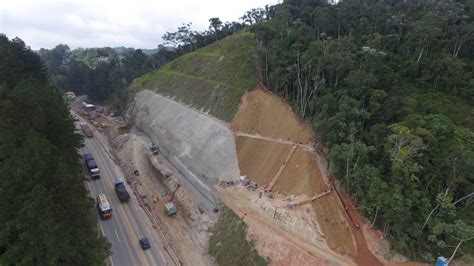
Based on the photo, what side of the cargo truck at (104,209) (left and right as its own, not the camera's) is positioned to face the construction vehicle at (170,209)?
left

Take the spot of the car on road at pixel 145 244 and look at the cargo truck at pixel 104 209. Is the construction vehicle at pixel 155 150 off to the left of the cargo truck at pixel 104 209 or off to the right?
right

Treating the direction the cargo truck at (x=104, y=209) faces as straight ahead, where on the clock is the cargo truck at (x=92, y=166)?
the cargo truck at (x=92, y=166) is roughly at 6 o'clock from the cargo truck at (x=104, y=209).

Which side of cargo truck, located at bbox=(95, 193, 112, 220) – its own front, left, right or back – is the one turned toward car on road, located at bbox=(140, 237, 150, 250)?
front

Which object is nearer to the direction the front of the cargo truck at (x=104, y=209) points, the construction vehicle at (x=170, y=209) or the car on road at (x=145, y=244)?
the car on road

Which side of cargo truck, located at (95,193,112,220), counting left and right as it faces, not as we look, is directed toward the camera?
front

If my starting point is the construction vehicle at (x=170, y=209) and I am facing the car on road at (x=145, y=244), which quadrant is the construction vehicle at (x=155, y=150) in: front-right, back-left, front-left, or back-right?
back-right

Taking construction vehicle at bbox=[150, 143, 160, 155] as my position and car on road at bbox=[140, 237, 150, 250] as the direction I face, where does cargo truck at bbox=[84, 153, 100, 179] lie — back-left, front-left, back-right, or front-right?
front-right

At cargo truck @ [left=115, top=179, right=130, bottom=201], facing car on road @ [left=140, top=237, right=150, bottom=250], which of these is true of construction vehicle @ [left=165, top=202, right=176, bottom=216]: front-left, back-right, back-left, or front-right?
front-left

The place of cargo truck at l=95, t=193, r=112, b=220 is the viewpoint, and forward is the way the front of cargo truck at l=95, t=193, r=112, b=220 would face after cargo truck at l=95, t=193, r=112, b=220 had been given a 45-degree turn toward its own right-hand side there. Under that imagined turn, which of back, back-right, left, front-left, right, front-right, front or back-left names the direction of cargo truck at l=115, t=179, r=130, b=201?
back
